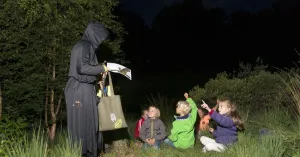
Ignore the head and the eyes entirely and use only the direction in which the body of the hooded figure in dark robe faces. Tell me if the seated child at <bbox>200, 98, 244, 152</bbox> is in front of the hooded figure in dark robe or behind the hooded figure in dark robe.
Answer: in front

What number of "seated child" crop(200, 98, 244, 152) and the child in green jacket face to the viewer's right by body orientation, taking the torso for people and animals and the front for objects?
0

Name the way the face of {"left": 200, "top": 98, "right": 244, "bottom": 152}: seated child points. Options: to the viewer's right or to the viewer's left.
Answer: to the viewer's left

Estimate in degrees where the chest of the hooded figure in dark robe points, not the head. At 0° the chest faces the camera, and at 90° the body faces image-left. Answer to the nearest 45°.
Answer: approximately 270°

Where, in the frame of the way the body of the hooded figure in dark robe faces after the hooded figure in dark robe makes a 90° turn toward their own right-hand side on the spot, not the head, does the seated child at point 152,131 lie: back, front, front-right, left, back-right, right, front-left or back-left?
back-left

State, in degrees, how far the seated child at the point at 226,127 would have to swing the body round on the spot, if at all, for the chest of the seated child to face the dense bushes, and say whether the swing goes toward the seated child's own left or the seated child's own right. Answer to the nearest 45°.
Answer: approximately 90° to the seated child's own right

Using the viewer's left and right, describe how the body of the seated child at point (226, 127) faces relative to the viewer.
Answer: facing to the left of the viewer

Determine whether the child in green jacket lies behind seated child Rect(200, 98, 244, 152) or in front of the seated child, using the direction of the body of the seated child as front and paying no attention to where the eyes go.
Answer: in front

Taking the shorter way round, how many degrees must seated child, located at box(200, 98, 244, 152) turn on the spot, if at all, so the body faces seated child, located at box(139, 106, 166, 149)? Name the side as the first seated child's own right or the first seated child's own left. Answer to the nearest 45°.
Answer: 0° — they already face them

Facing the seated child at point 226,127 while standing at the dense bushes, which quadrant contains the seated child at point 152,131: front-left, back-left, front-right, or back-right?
front-right
